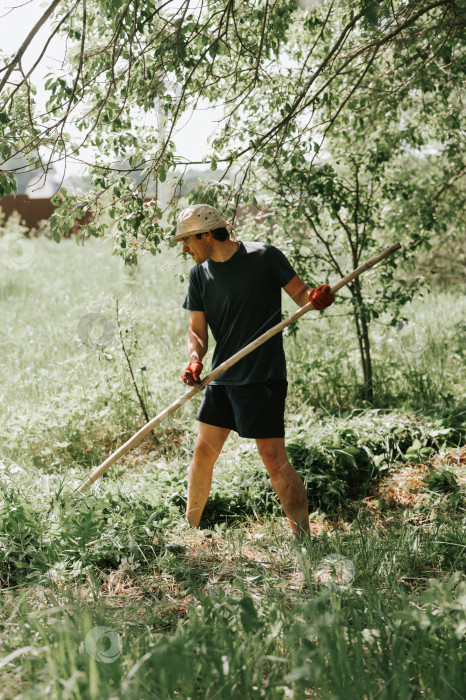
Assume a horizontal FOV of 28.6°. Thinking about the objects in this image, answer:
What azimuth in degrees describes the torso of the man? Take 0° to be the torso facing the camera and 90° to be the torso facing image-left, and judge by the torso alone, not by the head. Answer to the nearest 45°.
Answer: approximately 45°

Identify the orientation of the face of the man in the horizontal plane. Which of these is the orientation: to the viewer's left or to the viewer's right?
to the viewer's left
